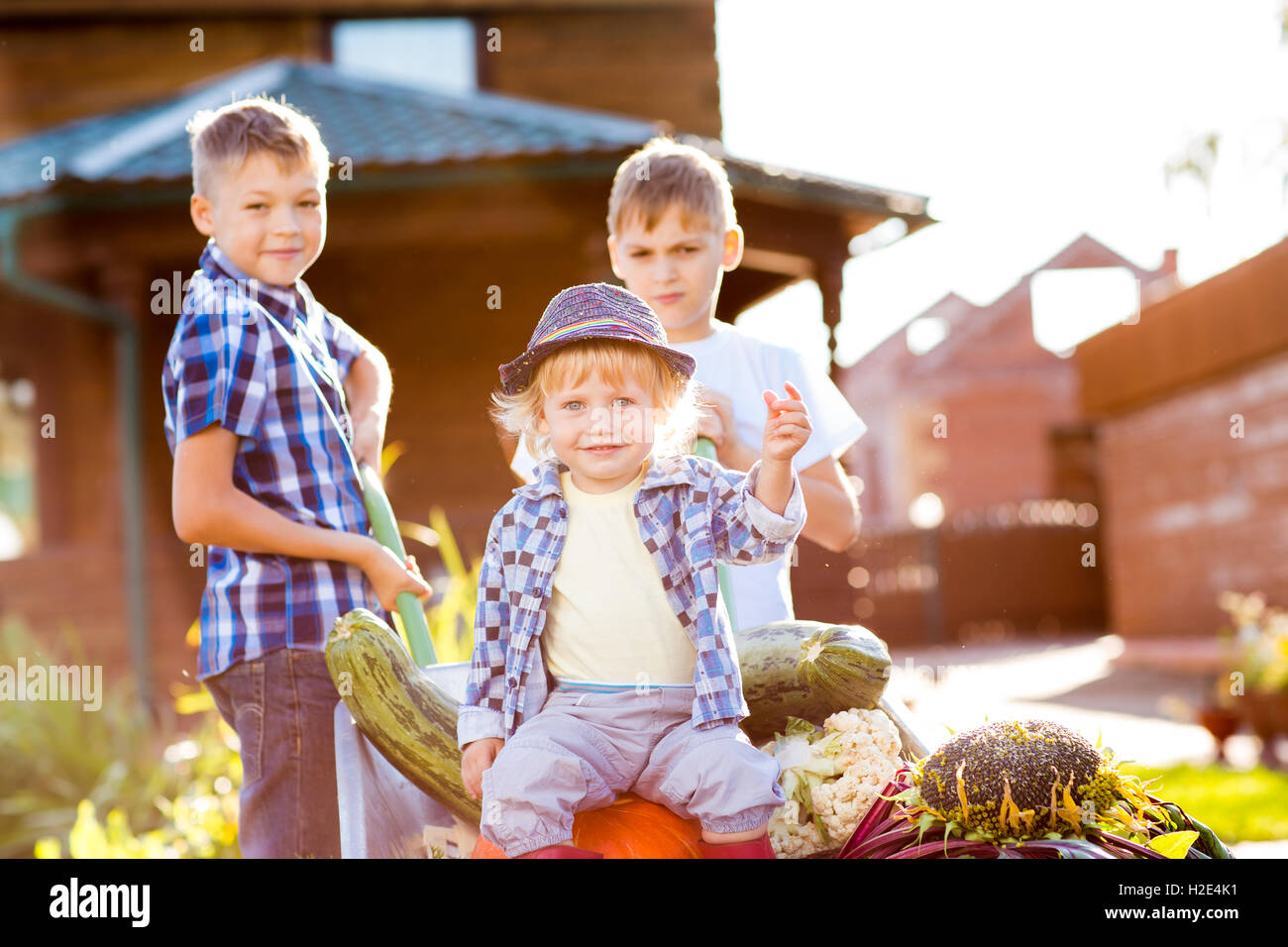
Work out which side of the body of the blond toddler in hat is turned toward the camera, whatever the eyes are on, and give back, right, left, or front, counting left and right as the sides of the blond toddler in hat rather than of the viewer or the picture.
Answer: front

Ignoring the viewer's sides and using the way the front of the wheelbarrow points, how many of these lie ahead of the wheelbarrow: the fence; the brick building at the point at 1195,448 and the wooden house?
0

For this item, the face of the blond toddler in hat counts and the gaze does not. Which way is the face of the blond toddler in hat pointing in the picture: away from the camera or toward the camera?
toward the camera

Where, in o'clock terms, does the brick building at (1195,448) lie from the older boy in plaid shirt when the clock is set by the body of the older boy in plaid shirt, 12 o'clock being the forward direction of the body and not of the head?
The brick building is roughly at 9 o'clock from the older boy in plaid shirt.

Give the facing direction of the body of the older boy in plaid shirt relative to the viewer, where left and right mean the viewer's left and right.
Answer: facing the viewer and to the right of the viewer

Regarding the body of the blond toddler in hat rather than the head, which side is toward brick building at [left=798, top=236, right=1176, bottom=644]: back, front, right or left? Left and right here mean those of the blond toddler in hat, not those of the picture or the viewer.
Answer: back

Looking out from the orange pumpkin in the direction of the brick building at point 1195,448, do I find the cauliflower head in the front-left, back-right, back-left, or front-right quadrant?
front-right

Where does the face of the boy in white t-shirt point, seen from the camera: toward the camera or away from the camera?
toward the camera

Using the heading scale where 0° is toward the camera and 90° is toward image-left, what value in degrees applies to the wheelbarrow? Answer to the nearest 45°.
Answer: approximately 0°

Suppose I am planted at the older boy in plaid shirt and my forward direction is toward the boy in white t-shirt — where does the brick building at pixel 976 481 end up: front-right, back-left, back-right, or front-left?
front-left

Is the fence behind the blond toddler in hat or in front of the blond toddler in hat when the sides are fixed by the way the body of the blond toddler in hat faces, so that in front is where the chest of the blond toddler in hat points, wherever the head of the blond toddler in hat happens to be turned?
behind
